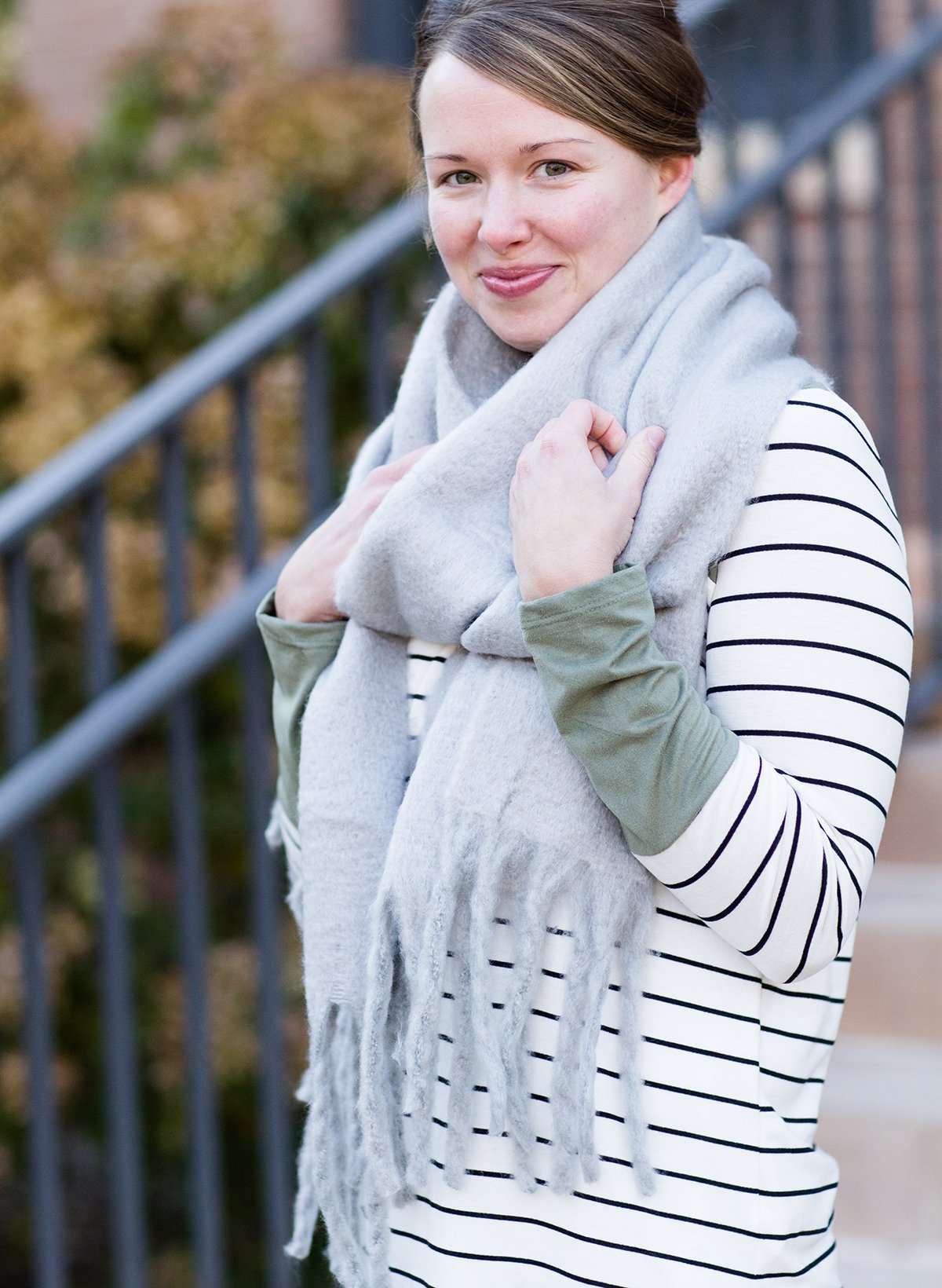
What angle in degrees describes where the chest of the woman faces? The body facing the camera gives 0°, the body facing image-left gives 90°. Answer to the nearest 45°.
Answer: approximately 45°

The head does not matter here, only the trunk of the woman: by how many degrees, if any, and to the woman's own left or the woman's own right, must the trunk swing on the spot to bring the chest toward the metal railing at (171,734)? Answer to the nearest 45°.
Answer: approximately 90° to the woman's own right
